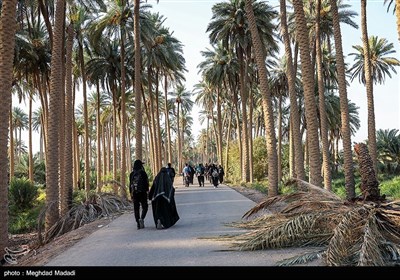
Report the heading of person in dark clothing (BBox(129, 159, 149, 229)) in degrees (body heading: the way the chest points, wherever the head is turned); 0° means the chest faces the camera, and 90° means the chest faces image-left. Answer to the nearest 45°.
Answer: approximately 180°

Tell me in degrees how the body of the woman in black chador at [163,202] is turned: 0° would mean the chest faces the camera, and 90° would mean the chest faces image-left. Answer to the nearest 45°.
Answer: approximately 180°

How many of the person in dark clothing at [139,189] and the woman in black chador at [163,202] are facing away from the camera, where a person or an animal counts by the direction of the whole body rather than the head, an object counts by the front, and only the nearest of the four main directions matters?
2

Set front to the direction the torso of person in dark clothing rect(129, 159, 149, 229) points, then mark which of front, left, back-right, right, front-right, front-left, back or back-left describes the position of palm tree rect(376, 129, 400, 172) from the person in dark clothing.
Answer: front-right

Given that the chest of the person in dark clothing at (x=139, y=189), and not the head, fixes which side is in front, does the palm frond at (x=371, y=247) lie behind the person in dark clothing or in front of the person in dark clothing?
behind

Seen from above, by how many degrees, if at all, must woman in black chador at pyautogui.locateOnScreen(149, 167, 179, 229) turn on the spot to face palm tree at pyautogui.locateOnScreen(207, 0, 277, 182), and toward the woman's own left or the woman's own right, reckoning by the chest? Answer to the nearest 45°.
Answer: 0° — they already face it
